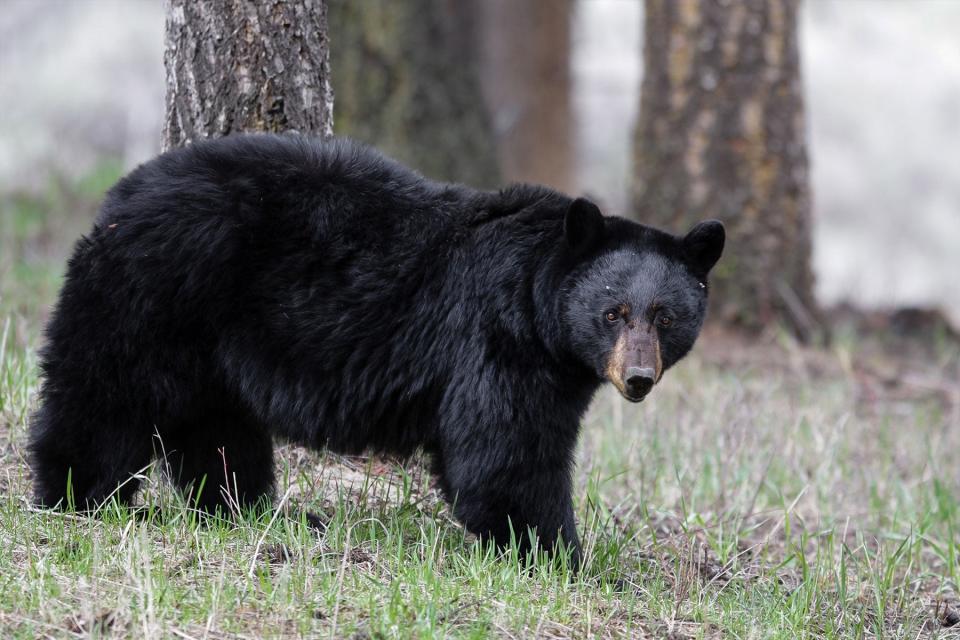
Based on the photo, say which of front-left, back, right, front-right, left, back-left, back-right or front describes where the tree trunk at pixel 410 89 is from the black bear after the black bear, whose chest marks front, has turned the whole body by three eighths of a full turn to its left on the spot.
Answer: front-right

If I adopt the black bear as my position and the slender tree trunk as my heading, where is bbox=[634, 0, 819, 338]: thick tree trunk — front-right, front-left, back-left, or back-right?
front-right

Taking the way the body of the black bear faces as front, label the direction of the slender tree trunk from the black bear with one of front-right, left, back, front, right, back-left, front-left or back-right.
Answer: left

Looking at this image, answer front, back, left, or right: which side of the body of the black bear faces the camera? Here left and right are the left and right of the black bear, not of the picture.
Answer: right

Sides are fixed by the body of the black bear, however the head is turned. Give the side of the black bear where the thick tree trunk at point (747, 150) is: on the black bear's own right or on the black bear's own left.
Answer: on the black bear's own left
